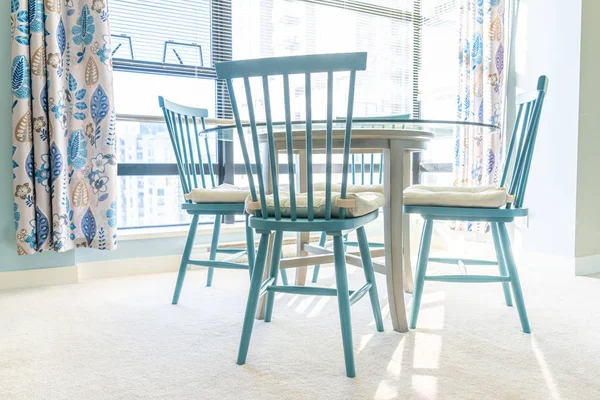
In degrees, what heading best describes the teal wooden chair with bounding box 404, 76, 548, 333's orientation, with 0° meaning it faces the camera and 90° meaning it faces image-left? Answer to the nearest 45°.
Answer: approximately 90°

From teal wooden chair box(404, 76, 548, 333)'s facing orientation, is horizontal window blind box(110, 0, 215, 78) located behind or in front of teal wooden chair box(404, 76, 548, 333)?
in front

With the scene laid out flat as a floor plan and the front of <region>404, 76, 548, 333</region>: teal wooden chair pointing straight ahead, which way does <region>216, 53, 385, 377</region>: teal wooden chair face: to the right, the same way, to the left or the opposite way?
to the right

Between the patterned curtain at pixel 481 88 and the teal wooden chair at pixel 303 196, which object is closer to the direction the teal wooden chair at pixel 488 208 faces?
the teal wooden chair

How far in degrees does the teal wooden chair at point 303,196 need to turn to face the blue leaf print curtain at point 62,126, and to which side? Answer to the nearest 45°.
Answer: approximately 45° to its left

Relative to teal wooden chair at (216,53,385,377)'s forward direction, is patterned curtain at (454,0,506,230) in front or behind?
in front

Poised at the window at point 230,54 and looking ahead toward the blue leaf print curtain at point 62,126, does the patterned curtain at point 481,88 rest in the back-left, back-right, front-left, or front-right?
back-left

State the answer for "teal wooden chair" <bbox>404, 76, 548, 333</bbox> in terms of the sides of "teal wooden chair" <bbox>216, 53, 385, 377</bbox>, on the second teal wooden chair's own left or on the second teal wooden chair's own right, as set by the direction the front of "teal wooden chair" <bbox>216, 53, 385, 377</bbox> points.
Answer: on the second teal wooden chair's own right

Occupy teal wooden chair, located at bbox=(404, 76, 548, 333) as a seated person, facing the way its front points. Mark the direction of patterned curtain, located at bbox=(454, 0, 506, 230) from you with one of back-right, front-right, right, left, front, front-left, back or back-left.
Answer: right

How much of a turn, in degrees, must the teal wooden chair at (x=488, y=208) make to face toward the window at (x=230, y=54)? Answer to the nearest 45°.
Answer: approximately 45° to its right

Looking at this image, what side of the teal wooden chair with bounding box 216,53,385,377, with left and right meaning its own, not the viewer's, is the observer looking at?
back

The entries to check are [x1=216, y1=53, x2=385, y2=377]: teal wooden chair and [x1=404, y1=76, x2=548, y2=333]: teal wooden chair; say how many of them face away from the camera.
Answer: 1
